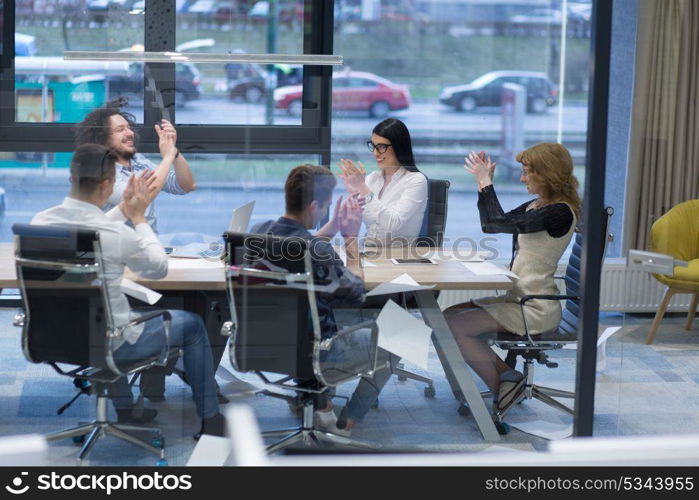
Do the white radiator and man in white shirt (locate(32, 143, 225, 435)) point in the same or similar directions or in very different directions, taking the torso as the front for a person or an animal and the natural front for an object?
very different directions

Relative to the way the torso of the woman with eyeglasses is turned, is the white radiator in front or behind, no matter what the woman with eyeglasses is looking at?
behind

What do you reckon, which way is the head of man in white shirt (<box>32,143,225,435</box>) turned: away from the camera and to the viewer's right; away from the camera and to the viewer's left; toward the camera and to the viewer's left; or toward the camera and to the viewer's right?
away from the camera and to the viewer's right

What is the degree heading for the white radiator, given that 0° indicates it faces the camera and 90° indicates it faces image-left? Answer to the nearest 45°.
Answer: approximately 0°

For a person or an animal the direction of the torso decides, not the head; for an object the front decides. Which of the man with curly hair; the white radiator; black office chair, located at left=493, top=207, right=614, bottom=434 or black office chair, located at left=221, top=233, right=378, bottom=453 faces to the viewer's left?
black office chair, located at left=493, top=207, right=614, bottom=434

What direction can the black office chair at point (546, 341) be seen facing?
to the viewer's left

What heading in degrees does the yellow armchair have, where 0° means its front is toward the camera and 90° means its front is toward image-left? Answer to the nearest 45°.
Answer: approximately 315°

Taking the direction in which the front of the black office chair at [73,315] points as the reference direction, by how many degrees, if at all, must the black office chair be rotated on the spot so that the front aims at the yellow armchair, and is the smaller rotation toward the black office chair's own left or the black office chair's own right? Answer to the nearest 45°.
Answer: approximately 45° to the black office chair's own right

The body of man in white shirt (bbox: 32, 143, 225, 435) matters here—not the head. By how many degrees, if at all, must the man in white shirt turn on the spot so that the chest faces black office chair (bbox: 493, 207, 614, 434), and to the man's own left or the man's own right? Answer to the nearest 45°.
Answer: approximately 45° to the man's own right
